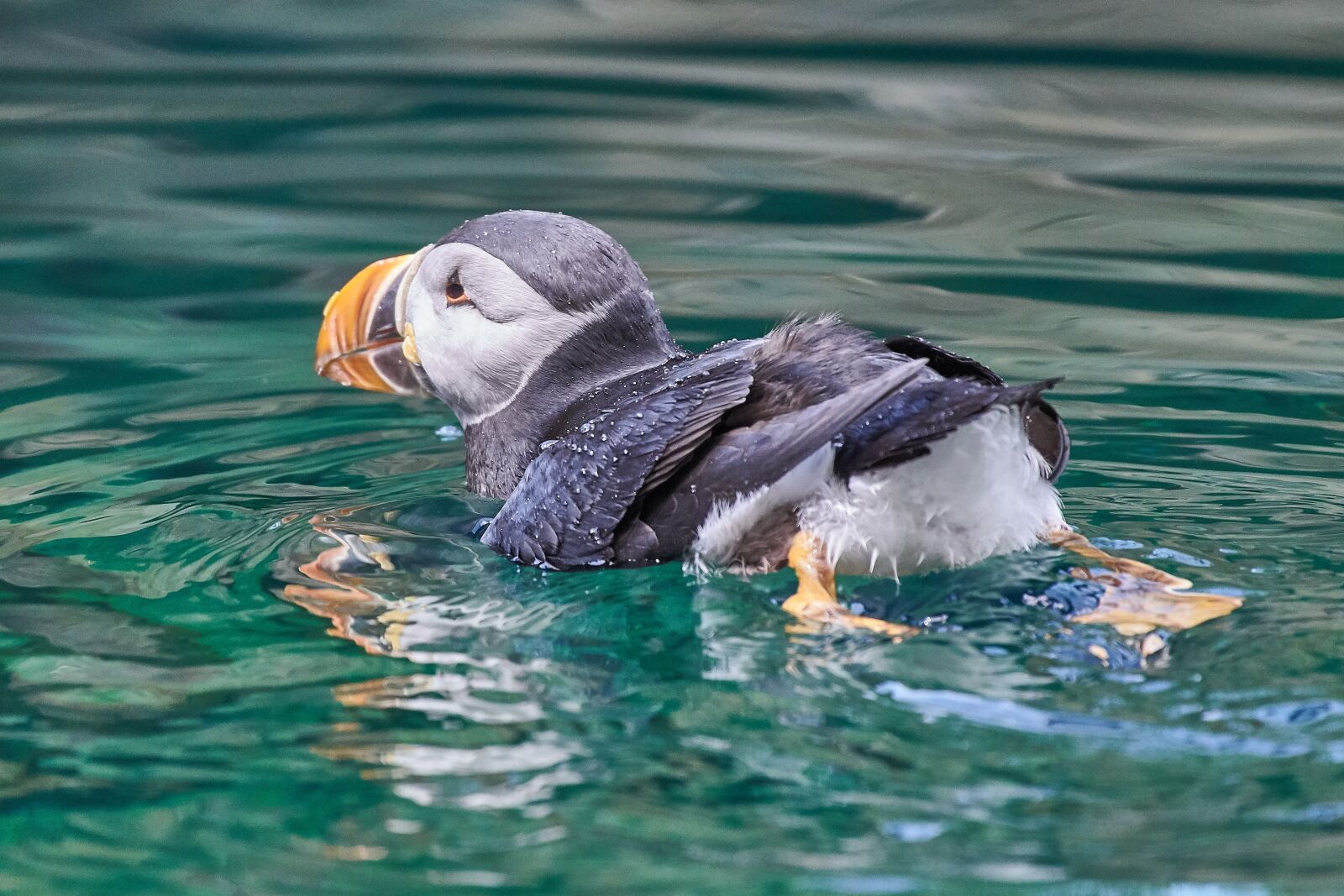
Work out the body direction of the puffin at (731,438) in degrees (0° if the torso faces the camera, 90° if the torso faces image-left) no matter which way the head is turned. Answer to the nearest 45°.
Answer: approximately 90°
